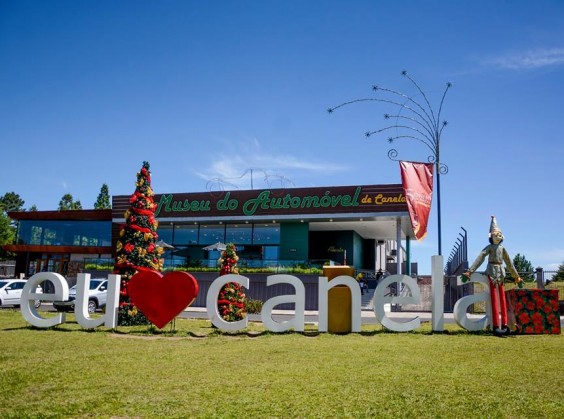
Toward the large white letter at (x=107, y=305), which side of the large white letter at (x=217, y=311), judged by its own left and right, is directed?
right

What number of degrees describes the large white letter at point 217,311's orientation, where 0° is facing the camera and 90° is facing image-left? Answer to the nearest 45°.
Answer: approximately 0°

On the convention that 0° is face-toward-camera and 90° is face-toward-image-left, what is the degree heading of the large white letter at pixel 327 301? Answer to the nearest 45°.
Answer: approximately 0°

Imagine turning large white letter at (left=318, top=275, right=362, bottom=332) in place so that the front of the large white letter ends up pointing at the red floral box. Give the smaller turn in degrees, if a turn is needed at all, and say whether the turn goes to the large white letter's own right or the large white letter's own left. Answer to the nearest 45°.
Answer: approximately 90° to the large white letter's own left

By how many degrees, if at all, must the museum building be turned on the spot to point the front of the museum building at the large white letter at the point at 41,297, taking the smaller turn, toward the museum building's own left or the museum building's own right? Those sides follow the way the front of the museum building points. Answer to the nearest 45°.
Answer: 0° — it already faces it

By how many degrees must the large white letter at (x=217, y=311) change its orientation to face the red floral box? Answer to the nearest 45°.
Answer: approximately 90° to its left

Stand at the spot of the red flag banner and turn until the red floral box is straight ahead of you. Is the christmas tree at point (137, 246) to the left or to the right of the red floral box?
right
